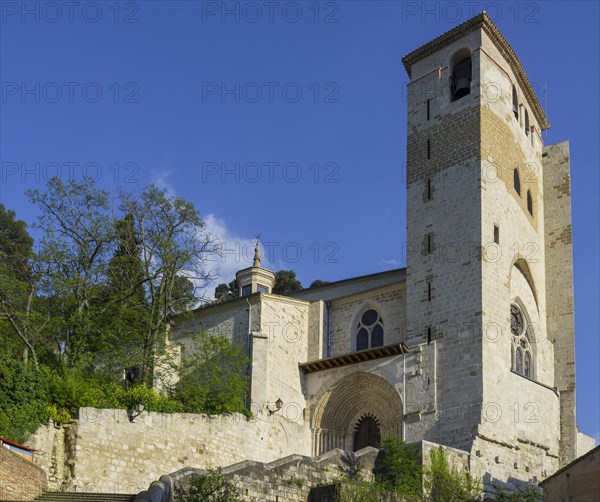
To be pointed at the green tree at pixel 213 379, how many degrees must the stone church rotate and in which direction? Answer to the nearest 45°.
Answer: approximately 45° to its right

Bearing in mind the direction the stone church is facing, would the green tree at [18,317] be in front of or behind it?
in front

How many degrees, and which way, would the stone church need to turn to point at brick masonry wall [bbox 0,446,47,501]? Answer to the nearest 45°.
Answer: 0° — it already faces it

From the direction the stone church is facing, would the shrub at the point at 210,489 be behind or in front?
in front

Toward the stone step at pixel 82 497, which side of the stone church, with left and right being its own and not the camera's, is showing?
front
